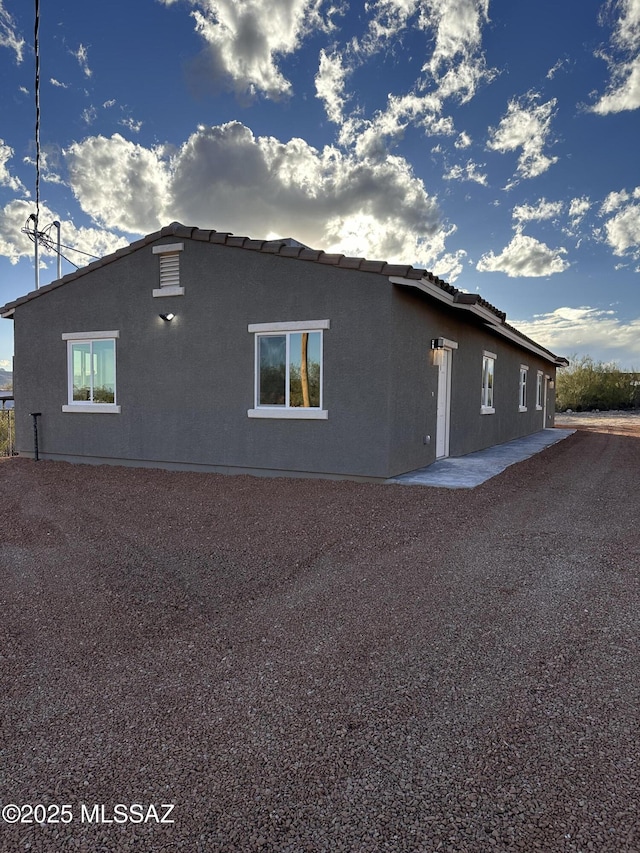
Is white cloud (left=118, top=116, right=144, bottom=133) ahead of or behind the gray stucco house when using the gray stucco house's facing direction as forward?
behind

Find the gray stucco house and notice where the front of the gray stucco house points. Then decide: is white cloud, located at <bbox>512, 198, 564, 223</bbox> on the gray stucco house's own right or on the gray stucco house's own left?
on the gray stucco house's own left

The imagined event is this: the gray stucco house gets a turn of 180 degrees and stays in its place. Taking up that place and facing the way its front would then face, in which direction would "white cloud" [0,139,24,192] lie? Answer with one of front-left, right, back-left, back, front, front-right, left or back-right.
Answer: front

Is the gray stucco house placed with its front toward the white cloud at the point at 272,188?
no

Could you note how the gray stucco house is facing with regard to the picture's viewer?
facing the viewer and to the right of the viewer

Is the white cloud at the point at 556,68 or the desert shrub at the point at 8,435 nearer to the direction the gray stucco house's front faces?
the white cloud

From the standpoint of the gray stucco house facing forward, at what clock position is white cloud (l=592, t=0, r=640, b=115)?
The white cloud is roughly at 10 o'clock from the gray stucco house.

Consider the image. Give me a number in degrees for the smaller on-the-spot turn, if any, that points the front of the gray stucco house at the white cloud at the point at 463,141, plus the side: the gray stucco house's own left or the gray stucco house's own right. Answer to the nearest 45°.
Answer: approximately 90° to the gray stucco house's own left

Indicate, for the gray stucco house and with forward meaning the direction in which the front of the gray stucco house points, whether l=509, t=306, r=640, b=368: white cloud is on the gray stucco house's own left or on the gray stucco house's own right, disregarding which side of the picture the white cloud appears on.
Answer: on the gray stucco house's own left

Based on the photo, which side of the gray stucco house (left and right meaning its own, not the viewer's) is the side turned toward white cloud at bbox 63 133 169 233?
back

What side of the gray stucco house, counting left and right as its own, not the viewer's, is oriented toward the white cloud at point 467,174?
left

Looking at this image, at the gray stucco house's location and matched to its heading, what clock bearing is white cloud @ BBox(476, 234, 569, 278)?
The white cloud is roughly at 9 o'clock from the gray stucco house.

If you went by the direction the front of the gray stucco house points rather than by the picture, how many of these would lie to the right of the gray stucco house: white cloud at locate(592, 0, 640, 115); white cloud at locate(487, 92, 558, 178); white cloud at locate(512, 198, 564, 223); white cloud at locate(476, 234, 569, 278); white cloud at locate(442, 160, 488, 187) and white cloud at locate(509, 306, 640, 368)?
0

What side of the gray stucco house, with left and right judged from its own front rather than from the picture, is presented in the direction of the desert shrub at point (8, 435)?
back
